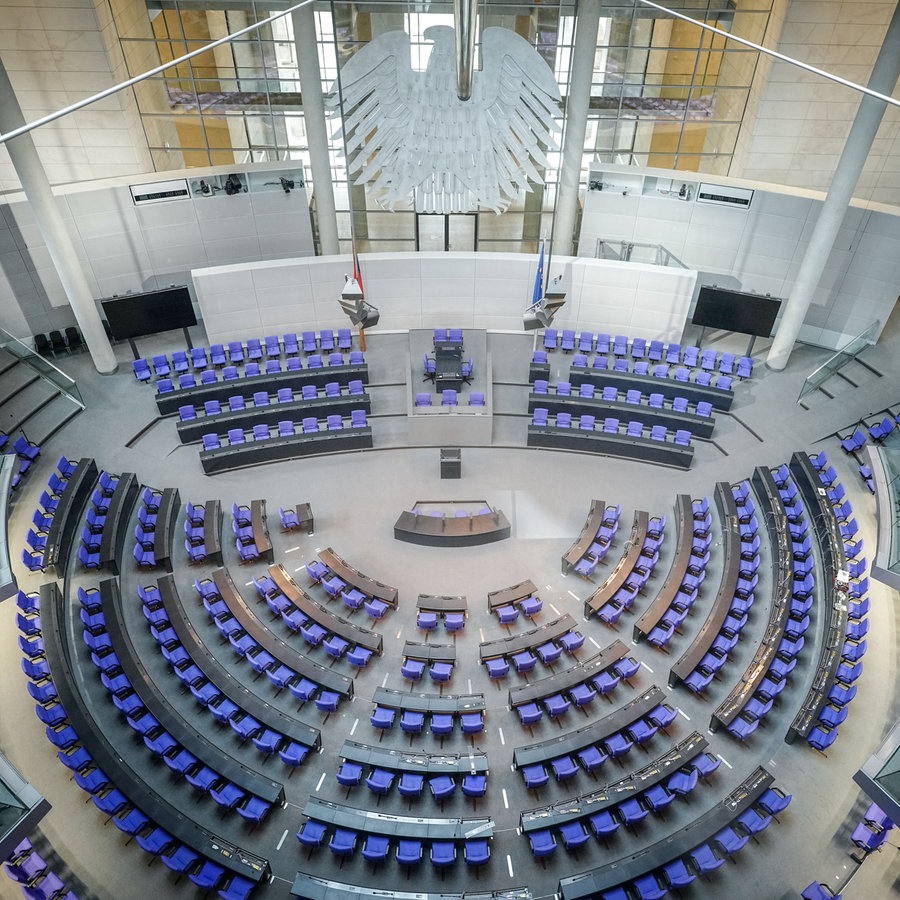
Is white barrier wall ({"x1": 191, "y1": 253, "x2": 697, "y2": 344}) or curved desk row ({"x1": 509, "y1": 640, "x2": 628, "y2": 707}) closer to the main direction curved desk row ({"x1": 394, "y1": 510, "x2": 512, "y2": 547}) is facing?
the curved desk row

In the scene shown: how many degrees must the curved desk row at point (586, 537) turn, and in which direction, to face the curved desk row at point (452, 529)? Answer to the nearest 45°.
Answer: approximately 45° to its left

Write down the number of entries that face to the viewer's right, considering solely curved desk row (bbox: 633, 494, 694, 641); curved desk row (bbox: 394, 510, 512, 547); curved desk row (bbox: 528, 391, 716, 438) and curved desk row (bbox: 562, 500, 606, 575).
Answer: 0

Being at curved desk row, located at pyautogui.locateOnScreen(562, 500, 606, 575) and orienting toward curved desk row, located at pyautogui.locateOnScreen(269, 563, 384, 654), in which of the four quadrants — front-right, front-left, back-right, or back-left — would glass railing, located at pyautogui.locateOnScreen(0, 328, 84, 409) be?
front-right

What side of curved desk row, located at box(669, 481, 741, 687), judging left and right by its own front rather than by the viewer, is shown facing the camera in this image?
left

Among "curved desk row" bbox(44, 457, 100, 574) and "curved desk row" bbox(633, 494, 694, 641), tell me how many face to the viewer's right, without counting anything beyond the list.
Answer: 1

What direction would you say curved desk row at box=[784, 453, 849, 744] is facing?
to the viewer's left

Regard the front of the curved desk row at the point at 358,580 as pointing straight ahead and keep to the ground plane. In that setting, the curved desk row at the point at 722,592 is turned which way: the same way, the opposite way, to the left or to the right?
to the left

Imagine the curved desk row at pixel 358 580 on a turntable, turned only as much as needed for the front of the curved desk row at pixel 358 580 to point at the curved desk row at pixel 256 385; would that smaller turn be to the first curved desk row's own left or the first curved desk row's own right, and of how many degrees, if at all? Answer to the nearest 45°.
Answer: approximately 45° to the first curved desk row's own left

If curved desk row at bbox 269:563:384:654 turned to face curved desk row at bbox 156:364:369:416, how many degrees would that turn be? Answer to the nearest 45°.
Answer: approximately 45° to its left

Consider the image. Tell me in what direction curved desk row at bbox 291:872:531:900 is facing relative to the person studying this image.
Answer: facing away from the viewer

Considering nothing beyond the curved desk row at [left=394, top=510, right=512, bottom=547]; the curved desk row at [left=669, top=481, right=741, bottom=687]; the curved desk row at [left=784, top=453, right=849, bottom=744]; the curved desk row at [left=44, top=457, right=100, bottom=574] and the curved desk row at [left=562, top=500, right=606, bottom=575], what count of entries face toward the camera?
1

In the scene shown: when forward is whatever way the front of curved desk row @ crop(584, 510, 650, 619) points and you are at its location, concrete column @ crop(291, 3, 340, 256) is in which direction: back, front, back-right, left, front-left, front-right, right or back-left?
front

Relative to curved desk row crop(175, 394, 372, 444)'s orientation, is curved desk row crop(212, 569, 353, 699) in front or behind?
in front

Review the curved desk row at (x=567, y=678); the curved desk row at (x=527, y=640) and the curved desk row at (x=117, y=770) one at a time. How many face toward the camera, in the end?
0

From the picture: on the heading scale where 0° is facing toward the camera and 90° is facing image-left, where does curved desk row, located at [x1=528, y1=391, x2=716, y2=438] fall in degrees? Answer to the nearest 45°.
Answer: approximately 0°

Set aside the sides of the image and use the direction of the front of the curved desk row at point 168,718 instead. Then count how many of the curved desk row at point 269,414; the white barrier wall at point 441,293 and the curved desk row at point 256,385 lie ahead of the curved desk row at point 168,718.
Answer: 3

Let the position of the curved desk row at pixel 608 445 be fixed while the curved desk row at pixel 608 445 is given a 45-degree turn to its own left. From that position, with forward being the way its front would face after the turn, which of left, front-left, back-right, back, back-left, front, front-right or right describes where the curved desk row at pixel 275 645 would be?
right

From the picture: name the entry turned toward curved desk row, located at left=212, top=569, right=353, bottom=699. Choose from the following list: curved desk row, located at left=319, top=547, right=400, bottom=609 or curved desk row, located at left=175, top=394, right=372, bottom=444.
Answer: curved desk row, located at left=175, top=394, right=372, bottom=444

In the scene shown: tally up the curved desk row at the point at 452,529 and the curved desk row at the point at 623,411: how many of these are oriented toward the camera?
2

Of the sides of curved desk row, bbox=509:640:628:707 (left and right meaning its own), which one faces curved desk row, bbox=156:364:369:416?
front

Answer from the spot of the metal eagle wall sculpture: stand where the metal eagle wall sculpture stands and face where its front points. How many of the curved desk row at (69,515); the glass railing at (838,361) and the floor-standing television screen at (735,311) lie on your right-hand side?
1

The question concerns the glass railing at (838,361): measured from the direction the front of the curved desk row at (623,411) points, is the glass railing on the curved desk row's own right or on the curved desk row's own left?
on the curved desk row's own left
